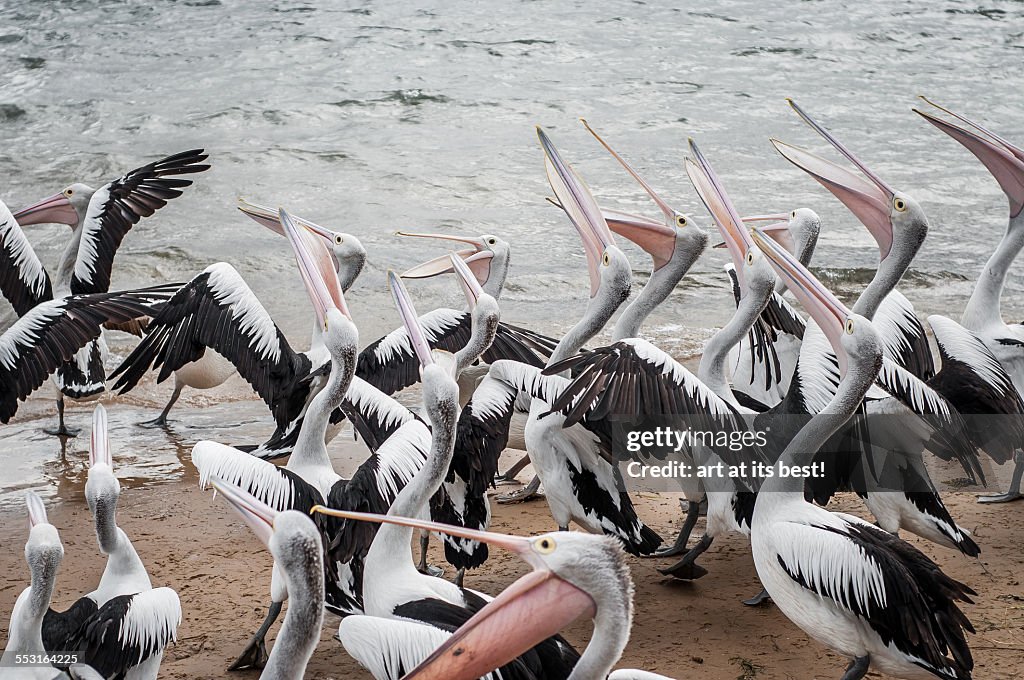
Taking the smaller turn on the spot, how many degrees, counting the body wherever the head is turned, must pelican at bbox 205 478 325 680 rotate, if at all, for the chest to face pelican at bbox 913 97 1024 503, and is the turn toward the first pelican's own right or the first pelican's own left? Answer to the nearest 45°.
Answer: approximately 90° to the first pelican's own right

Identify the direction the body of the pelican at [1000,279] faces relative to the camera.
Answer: to the viewer's left

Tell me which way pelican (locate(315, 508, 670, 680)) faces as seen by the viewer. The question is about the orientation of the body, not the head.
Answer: to the viewer's left

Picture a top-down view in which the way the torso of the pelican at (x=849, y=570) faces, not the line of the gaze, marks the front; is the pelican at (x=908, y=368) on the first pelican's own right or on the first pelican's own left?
on the first pelican's own right

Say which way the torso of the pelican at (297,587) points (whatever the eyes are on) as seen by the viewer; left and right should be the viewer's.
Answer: facing away from the viewer and to the left of the viewer

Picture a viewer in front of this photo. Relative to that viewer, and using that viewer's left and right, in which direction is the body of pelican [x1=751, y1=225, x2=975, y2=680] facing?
facing to the left of the viewer
